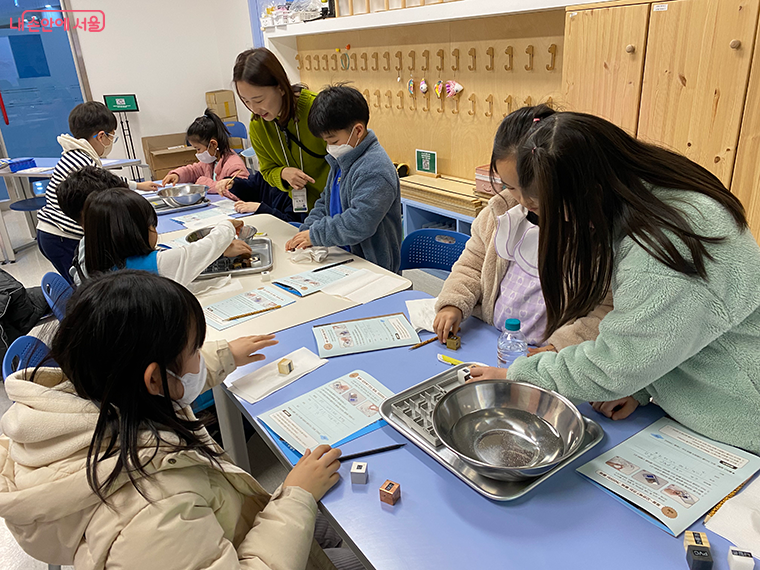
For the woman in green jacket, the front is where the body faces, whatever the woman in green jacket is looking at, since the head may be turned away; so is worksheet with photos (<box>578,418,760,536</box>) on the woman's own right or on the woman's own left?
on the woman's own left

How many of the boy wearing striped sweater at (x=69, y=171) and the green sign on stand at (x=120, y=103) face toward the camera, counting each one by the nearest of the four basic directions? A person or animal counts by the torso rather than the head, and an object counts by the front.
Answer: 1

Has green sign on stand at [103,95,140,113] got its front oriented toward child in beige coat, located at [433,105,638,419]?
yes

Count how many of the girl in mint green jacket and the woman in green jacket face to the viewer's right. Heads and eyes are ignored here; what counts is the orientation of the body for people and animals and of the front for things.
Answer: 0

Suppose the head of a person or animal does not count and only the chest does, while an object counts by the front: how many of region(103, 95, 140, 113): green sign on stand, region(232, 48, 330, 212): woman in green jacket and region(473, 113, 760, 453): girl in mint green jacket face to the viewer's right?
0

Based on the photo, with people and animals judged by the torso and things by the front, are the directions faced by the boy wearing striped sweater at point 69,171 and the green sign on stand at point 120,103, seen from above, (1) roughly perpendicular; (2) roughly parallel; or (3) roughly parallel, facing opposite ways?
roughly perpendicular

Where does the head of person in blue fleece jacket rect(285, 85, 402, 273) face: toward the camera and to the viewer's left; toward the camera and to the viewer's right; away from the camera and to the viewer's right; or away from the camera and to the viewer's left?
toward the camera and to the viewer's left

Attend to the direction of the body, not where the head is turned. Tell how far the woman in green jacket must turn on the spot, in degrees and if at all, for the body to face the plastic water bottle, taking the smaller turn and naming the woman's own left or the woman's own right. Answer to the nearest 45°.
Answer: approximately 45° to the woman's own left

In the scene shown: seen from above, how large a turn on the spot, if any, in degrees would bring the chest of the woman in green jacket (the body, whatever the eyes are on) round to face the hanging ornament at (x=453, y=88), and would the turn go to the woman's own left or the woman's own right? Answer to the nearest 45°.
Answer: approximately 180°

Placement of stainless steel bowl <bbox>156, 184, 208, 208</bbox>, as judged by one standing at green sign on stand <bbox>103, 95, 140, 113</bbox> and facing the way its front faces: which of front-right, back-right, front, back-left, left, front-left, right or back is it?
front

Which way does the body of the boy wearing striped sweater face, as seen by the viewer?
to the viewer's right

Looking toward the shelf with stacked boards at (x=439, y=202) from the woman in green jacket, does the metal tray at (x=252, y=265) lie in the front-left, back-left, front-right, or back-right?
back-right

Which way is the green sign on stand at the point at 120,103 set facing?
toward the camera

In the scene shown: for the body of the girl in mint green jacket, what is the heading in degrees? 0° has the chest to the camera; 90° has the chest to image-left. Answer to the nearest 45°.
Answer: approximately 90°
